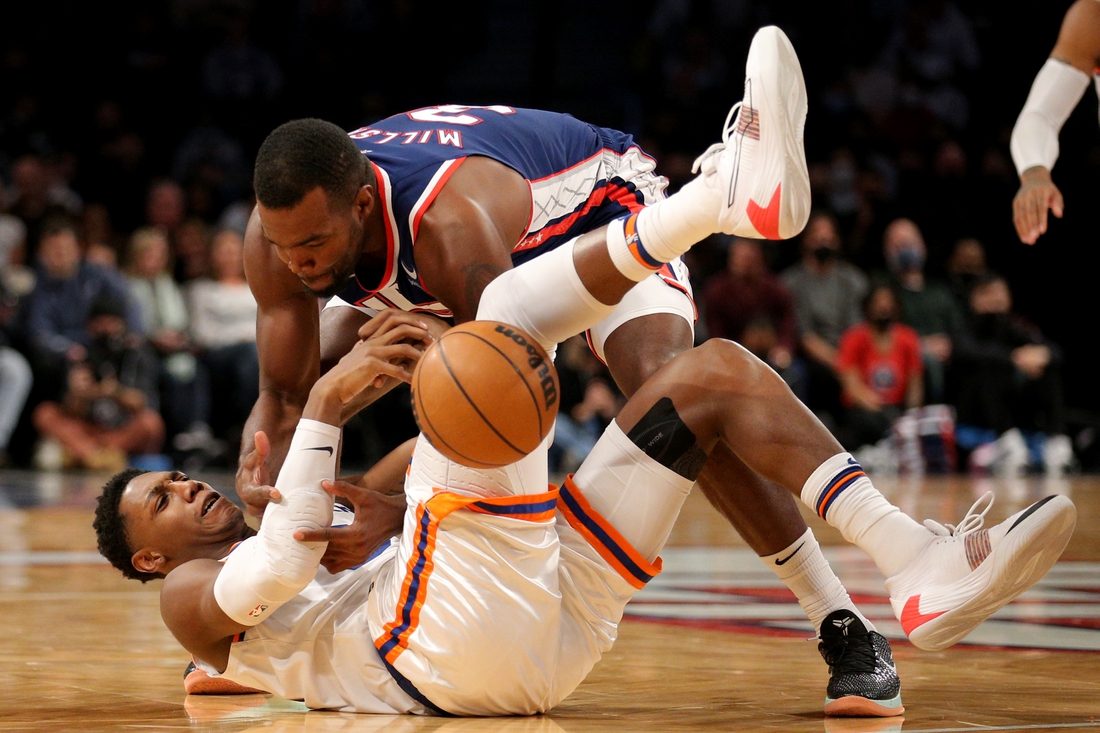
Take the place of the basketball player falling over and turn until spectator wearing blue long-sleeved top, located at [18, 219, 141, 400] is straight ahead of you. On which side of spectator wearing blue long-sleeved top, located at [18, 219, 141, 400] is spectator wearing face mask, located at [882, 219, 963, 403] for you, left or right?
right

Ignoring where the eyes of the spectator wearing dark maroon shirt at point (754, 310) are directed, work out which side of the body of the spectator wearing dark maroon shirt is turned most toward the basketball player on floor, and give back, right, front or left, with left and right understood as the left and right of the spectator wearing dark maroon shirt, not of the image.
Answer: front

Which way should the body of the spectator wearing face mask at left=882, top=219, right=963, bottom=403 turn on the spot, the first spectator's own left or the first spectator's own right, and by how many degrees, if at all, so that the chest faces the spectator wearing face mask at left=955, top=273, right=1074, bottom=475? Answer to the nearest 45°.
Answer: approximately 90° to the first spectator's own left

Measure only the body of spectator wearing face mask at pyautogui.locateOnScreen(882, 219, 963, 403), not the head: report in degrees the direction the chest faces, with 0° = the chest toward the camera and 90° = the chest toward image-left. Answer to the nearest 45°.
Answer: approximately 0°

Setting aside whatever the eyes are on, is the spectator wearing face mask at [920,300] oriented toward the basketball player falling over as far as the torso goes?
yes

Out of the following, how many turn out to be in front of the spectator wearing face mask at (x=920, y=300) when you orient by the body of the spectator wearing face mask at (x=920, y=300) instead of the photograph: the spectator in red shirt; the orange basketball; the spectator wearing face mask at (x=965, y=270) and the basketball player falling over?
3

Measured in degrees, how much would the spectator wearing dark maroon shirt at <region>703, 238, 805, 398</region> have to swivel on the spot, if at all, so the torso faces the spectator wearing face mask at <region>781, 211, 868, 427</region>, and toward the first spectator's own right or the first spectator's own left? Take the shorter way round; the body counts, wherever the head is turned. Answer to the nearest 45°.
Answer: approximately 135° to the first spectator's own left

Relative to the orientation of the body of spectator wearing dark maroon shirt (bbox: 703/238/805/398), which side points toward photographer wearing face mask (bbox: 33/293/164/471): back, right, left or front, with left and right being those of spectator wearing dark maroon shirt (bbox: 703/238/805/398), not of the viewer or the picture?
right

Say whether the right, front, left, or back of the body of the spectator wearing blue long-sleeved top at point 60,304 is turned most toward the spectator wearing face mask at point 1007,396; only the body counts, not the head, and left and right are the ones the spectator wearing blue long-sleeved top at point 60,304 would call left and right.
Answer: left
